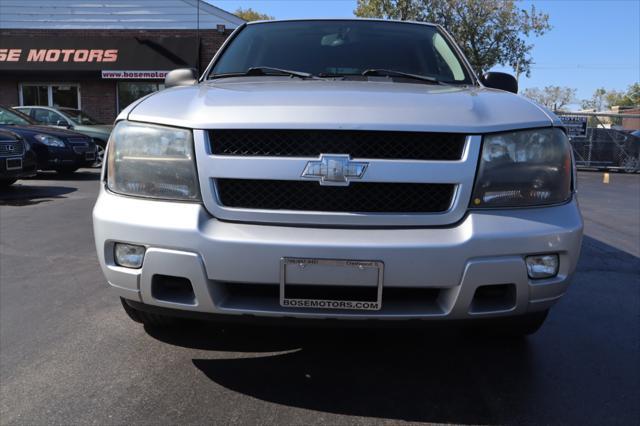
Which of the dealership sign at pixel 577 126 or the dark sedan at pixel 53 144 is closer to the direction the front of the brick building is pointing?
the dark sedan

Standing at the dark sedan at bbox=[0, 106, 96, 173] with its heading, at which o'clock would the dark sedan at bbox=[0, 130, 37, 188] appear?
the dark sedan at bbox=[0, 130, 37, 188] is roughly at 2 o'clock from the dark sedan at bbox=[0, 106, 96, 173].

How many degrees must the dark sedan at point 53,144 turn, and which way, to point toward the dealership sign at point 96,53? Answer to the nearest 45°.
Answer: approximately 135° to its left

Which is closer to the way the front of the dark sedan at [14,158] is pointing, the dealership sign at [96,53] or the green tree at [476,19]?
the green tree

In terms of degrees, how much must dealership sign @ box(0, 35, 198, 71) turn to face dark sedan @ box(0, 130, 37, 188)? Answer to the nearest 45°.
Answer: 0° — it already faces it

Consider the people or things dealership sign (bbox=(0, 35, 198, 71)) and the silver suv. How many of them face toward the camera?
2

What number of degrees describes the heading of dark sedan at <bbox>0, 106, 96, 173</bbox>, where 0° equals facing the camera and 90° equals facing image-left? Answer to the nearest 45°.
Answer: approximately 315°

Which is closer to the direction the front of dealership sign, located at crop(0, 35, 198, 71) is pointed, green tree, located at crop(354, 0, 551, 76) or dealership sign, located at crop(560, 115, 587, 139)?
the dealership sign

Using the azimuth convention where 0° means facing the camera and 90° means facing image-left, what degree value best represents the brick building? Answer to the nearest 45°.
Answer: approximately 0°

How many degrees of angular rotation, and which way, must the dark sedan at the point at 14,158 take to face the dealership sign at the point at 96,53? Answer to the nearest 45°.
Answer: approximately 135° to its left

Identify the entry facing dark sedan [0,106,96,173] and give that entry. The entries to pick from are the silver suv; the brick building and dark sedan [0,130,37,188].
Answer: the brick building
